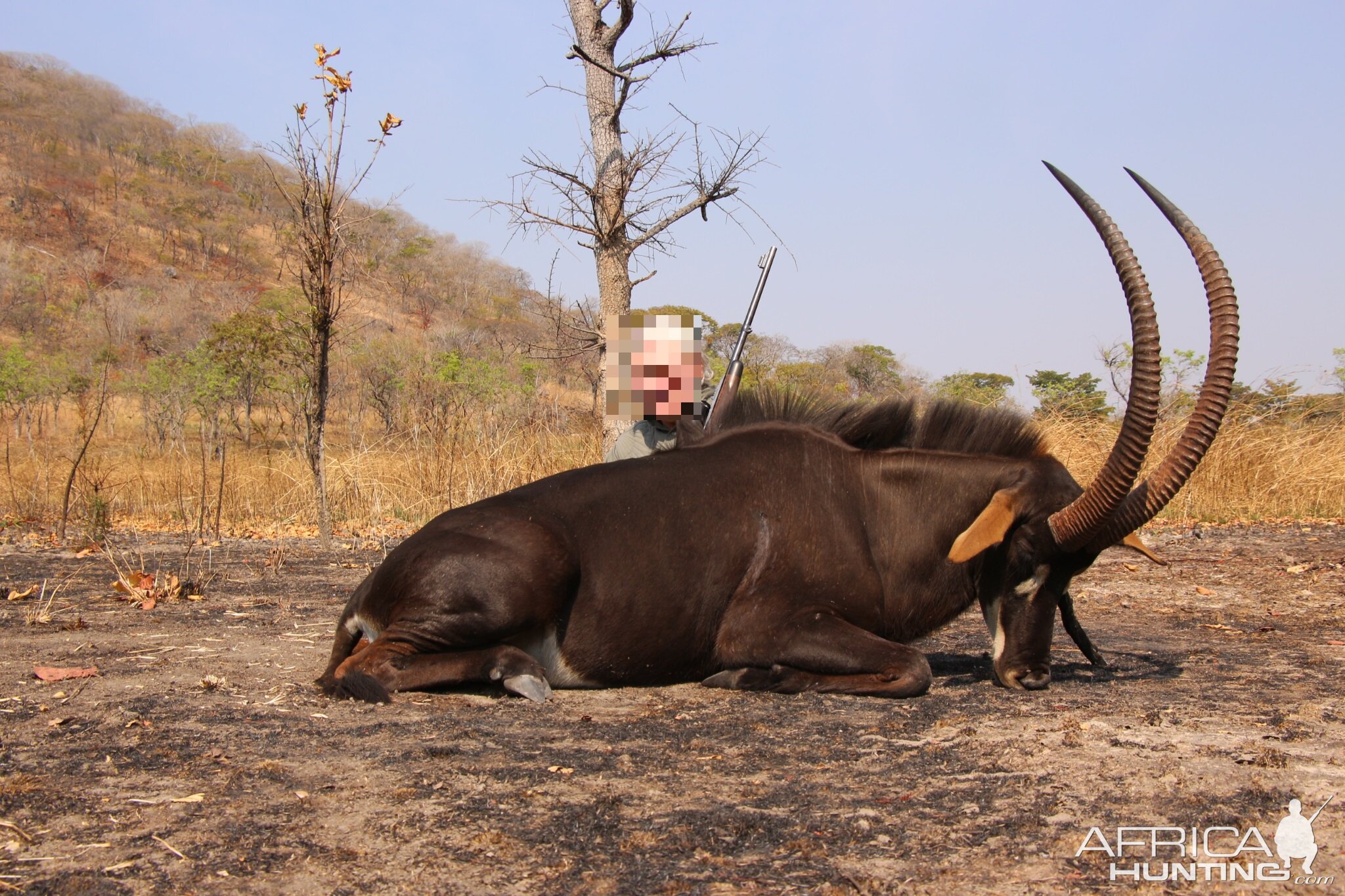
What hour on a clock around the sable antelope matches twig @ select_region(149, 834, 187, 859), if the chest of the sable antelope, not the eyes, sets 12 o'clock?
The twig is roughly at 4 o'clock from the sable antelope.

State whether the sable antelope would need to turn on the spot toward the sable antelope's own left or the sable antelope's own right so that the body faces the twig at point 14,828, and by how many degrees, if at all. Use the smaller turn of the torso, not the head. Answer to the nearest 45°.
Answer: approximately 135° to the sable antelope's own right

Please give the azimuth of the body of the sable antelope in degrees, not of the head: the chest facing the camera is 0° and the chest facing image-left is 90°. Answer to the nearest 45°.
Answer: approximately 270°
